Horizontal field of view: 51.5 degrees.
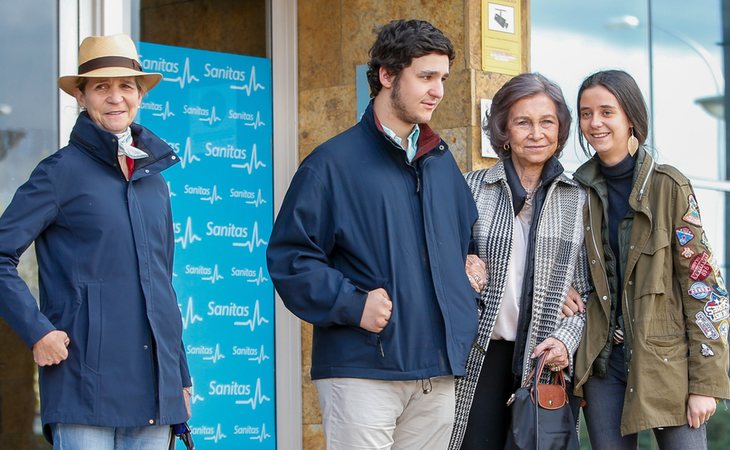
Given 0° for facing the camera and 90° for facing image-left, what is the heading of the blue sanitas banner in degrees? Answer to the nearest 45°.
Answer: approximately 0°

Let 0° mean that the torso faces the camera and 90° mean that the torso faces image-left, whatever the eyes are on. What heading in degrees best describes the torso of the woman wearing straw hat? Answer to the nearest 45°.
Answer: approximately 315°

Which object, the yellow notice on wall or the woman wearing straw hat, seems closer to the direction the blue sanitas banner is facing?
the woman wearing straw hat

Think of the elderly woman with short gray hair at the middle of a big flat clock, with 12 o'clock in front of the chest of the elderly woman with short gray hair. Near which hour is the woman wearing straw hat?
The woman wearing straw hat is roughly at 2 o'clock from the elderly woman with short gray hair.

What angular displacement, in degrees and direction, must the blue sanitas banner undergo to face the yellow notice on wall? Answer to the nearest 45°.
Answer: approximately 90° to its left

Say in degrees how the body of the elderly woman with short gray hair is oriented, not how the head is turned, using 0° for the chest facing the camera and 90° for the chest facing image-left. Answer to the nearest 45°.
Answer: approximately 0°

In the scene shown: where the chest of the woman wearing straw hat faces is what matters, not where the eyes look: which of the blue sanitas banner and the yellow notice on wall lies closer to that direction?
the yellow notice on wall
